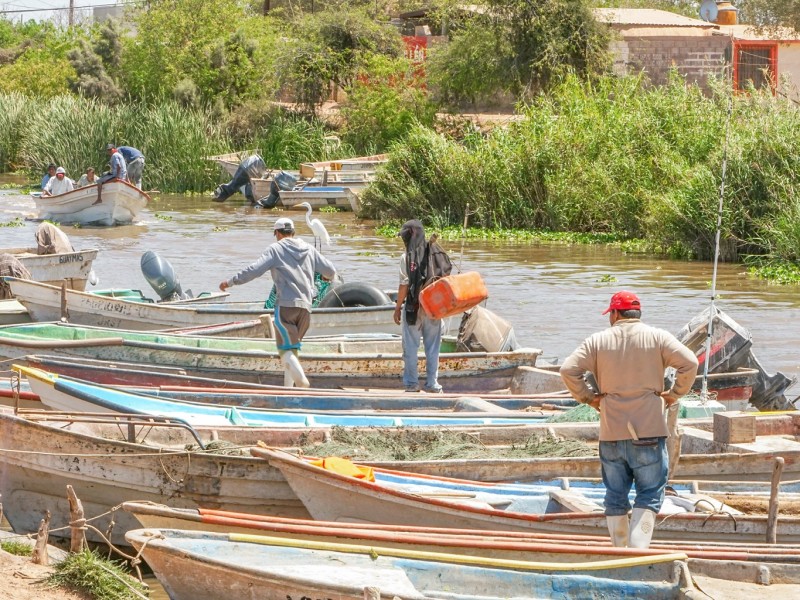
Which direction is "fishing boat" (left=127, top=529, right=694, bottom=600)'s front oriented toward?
to the viewer's left

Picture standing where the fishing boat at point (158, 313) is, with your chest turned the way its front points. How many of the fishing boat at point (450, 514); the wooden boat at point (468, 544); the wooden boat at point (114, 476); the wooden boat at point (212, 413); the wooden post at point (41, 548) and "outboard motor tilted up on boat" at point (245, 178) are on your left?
5

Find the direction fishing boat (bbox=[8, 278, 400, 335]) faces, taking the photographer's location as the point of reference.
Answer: facing to the left of the viewer

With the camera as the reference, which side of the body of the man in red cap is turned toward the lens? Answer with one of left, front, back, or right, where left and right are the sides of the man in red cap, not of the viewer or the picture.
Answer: back

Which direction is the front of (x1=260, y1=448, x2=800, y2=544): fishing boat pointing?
to the viewer's left

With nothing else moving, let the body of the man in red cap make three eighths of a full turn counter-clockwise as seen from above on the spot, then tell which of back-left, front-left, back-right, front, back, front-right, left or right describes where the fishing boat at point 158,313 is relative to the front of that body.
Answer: right

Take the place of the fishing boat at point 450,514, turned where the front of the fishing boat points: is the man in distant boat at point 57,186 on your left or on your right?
on your right

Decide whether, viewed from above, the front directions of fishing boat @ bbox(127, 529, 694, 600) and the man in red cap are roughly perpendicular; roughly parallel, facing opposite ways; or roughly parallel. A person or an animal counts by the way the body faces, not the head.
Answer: roughly perpendicular

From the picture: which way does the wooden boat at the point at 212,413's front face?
to the viewer's left

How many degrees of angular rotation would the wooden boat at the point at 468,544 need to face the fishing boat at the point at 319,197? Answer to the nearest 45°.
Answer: approximately 90° to its right

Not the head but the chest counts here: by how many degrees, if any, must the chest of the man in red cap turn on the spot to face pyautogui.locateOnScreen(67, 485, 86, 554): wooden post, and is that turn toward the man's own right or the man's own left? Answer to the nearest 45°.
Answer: approximately 90° to the man's own left

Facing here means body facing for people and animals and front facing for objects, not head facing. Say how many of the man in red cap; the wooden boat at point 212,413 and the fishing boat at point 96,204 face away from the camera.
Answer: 1
